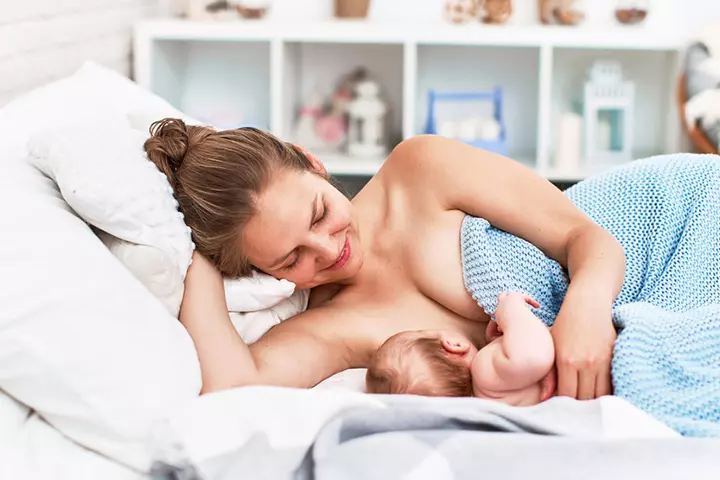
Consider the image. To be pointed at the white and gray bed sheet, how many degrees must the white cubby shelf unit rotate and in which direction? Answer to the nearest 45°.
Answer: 0° — it already faces it

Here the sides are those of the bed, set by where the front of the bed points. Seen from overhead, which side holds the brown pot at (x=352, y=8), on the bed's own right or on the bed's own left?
on the bed's own left

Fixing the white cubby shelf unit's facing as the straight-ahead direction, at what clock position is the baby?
The baby is roughly at 12 o'clock from the white cubby shelf unit.

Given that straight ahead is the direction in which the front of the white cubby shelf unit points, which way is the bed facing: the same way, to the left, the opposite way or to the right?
to the left

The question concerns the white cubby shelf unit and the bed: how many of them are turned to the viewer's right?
1

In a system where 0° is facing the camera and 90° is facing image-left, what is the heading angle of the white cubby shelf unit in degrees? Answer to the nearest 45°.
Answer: approximately 0°

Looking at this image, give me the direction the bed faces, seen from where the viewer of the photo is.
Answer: facing to the right of the viewer

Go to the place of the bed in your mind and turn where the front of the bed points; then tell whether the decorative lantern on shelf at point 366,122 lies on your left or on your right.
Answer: on your left
